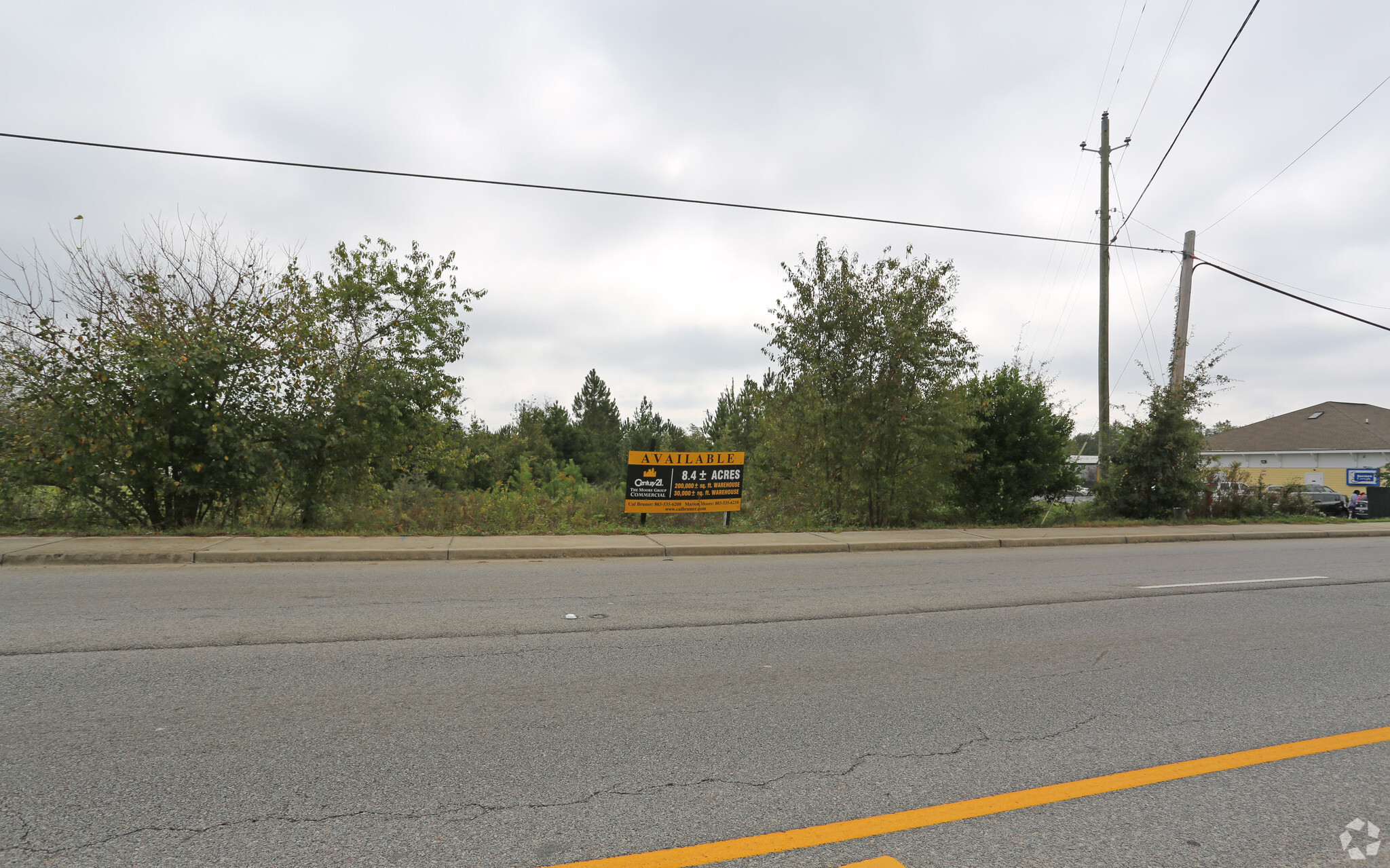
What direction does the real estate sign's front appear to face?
toward the camera

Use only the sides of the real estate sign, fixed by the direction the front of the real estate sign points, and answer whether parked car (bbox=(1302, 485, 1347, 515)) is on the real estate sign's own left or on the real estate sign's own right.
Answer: on the real estate sign's own left

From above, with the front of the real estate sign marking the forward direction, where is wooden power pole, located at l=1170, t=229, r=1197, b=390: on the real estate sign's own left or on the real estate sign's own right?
on the real estate sign's own left

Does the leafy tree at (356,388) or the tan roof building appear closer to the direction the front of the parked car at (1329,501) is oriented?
the leafy tree

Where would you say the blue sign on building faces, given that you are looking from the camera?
facing the viewer

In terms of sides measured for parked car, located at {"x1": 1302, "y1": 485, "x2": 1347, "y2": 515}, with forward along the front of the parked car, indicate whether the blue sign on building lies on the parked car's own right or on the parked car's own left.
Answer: on the parked car's own left

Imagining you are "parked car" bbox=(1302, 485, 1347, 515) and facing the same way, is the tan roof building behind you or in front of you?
behind

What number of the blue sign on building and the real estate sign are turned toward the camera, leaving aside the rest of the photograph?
2

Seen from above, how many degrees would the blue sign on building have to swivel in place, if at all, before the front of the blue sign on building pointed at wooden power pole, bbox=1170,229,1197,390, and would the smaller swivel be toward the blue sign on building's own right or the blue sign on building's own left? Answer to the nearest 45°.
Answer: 0° — it already faces it

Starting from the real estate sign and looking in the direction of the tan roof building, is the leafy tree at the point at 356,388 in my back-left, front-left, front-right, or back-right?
back-left
